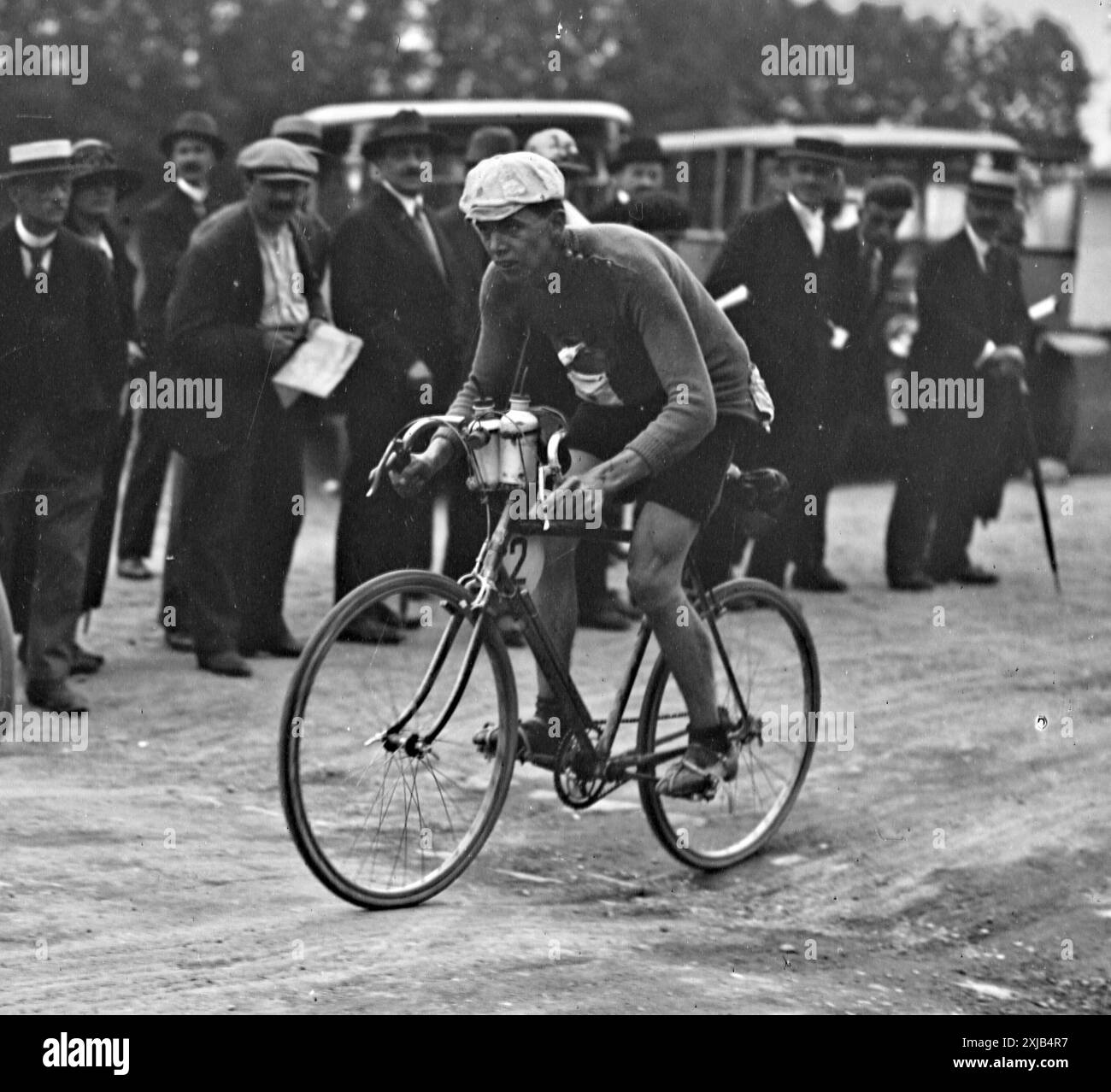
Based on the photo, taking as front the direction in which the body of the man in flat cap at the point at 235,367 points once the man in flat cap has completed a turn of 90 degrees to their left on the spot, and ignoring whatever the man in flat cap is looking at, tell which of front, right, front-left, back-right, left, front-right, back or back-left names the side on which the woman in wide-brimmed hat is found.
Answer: left

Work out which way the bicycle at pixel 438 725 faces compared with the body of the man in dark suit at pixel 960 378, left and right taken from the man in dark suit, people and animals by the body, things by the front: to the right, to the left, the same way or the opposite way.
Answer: to the right

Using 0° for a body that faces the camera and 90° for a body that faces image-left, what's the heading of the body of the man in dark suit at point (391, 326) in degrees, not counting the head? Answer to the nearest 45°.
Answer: approximately 315°

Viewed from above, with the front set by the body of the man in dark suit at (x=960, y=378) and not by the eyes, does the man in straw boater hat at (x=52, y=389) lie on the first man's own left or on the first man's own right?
on the first man's own right

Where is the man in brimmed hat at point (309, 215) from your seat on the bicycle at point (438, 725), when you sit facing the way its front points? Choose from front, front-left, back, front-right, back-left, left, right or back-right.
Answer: back-right

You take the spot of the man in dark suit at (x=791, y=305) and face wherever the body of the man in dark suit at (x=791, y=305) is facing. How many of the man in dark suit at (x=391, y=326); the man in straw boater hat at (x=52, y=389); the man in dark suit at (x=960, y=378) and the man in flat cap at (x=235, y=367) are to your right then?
3

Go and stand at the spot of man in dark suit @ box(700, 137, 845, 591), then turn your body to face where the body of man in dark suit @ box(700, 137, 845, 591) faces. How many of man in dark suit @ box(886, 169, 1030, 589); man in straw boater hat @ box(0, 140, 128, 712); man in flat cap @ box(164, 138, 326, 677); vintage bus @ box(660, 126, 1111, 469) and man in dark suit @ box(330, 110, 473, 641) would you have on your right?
3

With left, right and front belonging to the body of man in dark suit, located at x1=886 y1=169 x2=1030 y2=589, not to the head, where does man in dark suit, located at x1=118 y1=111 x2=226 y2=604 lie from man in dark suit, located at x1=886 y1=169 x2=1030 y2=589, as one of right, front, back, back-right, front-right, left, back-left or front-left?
right

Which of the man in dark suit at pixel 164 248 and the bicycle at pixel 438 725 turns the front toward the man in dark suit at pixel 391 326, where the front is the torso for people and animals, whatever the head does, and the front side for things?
the man in dark suit at pixel 164 248

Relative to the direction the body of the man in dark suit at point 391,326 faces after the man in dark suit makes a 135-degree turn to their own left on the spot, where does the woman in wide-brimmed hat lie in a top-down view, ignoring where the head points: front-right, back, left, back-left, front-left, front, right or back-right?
left

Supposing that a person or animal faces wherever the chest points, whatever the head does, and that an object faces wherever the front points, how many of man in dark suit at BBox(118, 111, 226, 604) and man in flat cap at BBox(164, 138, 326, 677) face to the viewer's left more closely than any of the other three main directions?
0

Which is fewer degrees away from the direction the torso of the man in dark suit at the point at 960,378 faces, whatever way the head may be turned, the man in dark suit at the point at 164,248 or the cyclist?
the cyclist

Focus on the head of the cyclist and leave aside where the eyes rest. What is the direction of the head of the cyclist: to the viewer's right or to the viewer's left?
to the viewer's left

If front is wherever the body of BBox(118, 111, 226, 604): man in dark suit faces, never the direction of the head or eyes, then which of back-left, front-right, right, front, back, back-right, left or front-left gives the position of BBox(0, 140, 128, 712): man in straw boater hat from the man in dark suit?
front-right

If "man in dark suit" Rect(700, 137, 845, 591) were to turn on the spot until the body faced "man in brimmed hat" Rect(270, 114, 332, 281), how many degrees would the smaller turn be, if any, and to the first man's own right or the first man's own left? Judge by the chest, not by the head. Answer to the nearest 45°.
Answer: approximately 90° to the first man's own right

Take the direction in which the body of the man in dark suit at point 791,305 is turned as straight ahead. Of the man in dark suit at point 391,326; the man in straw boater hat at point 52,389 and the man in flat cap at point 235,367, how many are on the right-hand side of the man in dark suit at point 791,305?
3

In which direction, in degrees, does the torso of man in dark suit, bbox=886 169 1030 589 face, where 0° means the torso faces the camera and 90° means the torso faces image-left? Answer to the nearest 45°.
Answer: approximately 315°

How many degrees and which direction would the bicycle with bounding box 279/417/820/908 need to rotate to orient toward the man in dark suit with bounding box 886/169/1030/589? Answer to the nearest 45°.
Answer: approximately 135° to its right
